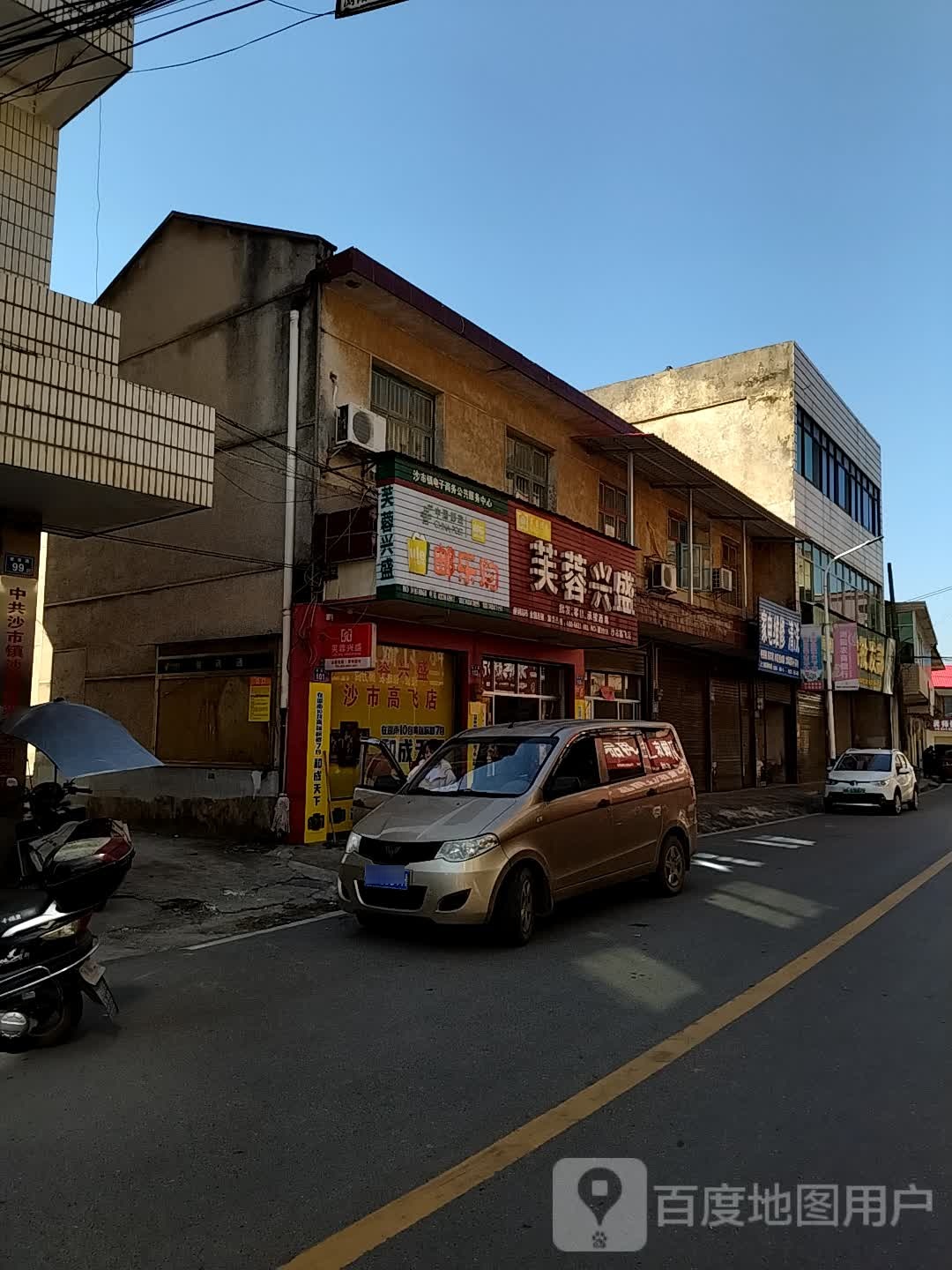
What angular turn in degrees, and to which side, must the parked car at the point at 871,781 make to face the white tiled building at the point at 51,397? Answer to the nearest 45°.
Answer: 0° — it already faces it

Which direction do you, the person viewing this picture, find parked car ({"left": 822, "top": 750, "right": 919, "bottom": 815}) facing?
facing the viewer and to the left of the viewer

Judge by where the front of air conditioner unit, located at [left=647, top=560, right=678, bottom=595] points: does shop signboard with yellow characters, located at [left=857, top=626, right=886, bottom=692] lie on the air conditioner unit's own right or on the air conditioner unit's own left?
on the air conditioner unit's own left

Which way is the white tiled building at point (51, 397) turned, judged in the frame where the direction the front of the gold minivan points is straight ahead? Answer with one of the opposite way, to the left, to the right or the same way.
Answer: to the left

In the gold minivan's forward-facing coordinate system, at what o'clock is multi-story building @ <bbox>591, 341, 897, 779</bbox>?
The multi-story building is roughly at 5 o'clock from the gold minivan.

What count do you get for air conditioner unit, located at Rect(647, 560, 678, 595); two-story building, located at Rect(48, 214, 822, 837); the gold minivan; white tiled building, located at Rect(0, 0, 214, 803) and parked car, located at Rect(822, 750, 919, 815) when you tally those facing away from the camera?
0

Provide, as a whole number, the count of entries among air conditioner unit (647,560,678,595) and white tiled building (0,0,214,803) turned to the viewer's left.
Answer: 0

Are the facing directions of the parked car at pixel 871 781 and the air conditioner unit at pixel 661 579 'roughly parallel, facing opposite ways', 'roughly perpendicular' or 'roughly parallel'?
roughly perpendicular

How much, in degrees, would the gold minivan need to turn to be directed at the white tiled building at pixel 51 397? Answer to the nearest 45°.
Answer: approximately 45° to its right

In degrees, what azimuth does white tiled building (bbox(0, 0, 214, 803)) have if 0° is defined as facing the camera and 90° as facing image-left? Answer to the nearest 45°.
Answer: approximately 315°

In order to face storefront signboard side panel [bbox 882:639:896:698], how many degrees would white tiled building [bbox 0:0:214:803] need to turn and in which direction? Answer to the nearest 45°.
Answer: approximately 90° to its left

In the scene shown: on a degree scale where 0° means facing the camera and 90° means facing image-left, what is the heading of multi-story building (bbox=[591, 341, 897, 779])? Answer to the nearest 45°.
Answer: approximately 315°

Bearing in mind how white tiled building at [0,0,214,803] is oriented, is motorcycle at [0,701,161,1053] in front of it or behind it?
in front

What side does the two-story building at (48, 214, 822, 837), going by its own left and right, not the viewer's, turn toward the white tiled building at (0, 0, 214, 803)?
right

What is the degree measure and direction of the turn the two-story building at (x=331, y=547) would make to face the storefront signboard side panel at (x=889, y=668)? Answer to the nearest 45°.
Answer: approximately 90° to its left

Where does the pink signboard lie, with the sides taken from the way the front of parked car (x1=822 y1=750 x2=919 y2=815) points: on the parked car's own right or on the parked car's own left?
on the parked car's own right

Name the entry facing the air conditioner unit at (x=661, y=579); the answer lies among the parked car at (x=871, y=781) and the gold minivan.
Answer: the parked car

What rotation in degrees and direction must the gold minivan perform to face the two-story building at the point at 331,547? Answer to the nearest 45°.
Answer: approximately 90° to its right
